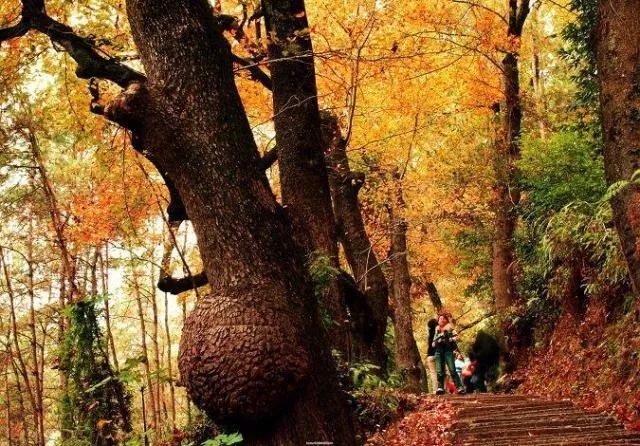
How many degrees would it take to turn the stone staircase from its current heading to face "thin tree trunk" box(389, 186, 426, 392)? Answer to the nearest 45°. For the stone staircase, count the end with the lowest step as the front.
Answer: approximately 180°

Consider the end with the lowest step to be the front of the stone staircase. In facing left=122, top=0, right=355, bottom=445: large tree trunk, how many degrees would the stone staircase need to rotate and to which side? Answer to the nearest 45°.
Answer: approximately 45° to its right

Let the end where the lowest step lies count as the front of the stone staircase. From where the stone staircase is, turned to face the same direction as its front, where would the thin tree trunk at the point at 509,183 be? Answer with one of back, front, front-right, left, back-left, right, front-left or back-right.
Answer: back

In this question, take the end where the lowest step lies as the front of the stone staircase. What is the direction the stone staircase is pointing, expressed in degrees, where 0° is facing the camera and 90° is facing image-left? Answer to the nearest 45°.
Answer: approximately 0°

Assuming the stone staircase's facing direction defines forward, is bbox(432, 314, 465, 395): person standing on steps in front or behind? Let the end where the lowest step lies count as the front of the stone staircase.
behind

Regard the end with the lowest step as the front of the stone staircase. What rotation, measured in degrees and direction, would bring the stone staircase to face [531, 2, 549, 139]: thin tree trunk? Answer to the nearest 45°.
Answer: approximately 180°

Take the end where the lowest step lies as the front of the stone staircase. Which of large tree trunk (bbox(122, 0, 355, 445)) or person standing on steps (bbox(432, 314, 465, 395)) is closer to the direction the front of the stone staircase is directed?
the large tree trunk
